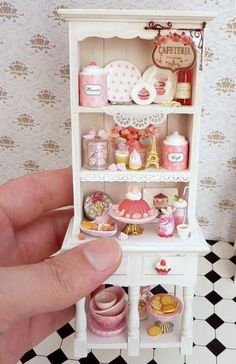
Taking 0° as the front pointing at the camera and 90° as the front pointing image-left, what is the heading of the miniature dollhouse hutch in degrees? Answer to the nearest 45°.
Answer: approximately 0°
